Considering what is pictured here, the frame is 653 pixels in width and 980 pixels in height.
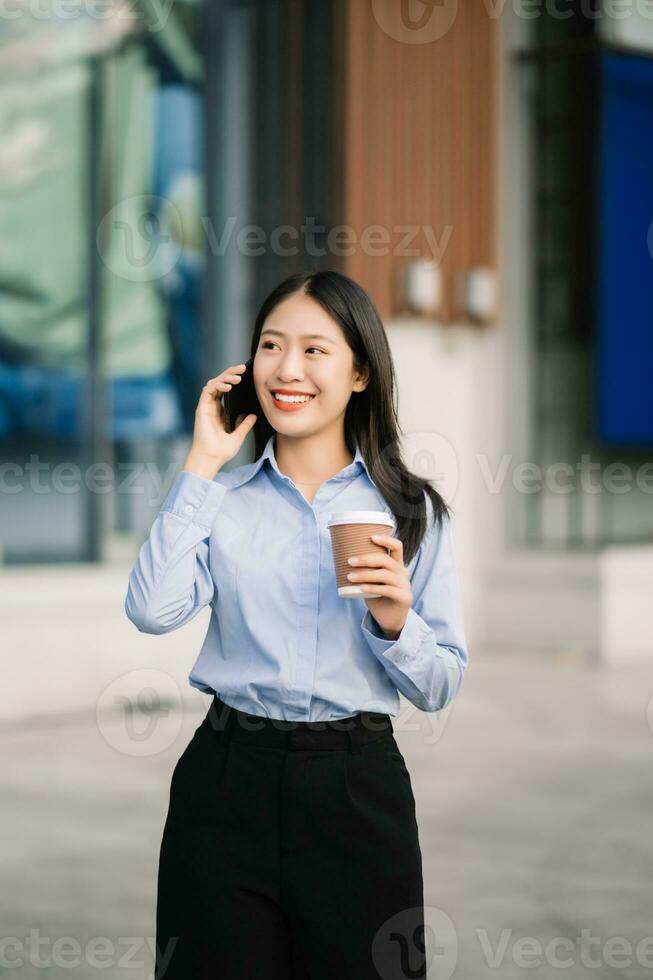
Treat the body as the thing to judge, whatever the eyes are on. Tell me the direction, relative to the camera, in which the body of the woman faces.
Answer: toward the camera

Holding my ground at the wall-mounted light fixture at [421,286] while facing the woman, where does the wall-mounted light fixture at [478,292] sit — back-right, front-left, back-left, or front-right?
back-left

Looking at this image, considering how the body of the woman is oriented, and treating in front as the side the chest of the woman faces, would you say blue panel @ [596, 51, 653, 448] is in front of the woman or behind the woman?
behind

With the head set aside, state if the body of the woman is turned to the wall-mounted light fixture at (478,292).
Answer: no

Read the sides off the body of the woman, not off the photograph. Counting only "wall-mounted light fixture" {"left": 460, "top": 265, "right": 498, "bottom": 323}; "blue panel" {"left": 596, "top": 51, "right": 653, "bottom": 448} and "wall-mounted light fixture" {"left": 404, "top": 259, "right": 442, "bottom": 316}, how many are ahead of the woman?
0

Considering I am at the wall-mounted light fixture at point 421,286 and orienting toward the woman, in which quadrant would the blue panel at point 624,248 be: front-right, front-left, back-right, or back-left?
back-left

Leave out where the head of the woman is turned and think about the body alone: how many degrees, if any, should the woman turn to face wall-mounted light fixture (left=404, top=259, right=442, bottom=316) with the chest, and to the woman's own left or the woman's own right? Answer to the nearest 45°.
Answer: approximately 180°
